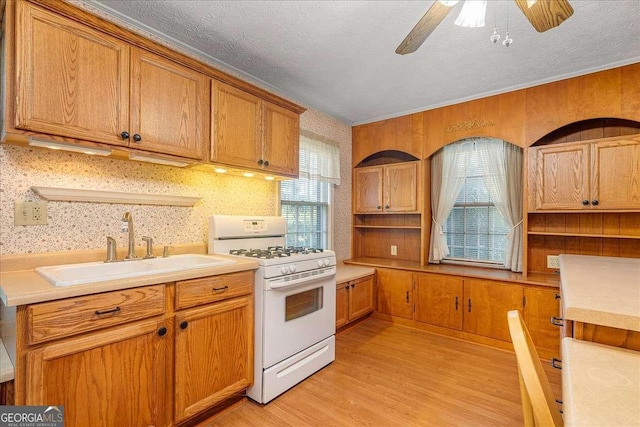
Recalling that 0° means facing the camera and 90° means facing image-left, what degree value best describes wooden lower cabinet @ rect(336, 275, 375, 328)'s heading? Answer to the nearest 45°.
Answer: approximately 315°

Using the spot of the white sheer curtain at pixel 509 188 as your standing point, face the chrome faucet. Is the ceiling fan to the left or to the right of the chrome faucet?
left

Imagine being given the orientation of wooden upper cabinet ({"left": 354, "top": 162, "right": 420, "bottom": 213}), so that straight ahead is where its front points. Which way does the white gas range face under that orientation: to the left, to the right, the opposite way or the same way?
to the left

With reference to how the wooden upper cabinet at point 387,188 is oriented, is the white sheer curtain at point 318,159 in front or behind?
in front

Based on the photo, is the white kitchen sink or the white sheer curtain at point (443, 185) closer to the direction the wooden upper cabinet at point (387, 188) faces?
the white kitchen sink

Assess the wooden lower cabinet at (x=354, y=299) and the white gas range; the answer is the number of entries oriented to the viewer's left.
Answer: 0

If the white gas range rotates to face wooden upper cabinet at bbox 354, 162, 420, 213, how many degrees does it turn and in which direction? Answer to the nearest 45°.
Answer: approximately 90° to its left

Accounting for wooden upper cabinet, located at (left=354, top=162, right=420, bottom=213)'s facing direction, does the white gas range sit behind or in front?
in front

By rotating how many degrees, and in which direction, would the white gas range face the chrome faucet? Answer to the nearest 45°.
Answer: approximately 135° to its right

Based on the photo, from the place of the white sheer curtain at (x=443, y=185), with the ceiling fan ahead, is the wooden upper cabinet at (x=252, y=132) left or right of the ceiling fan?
right
